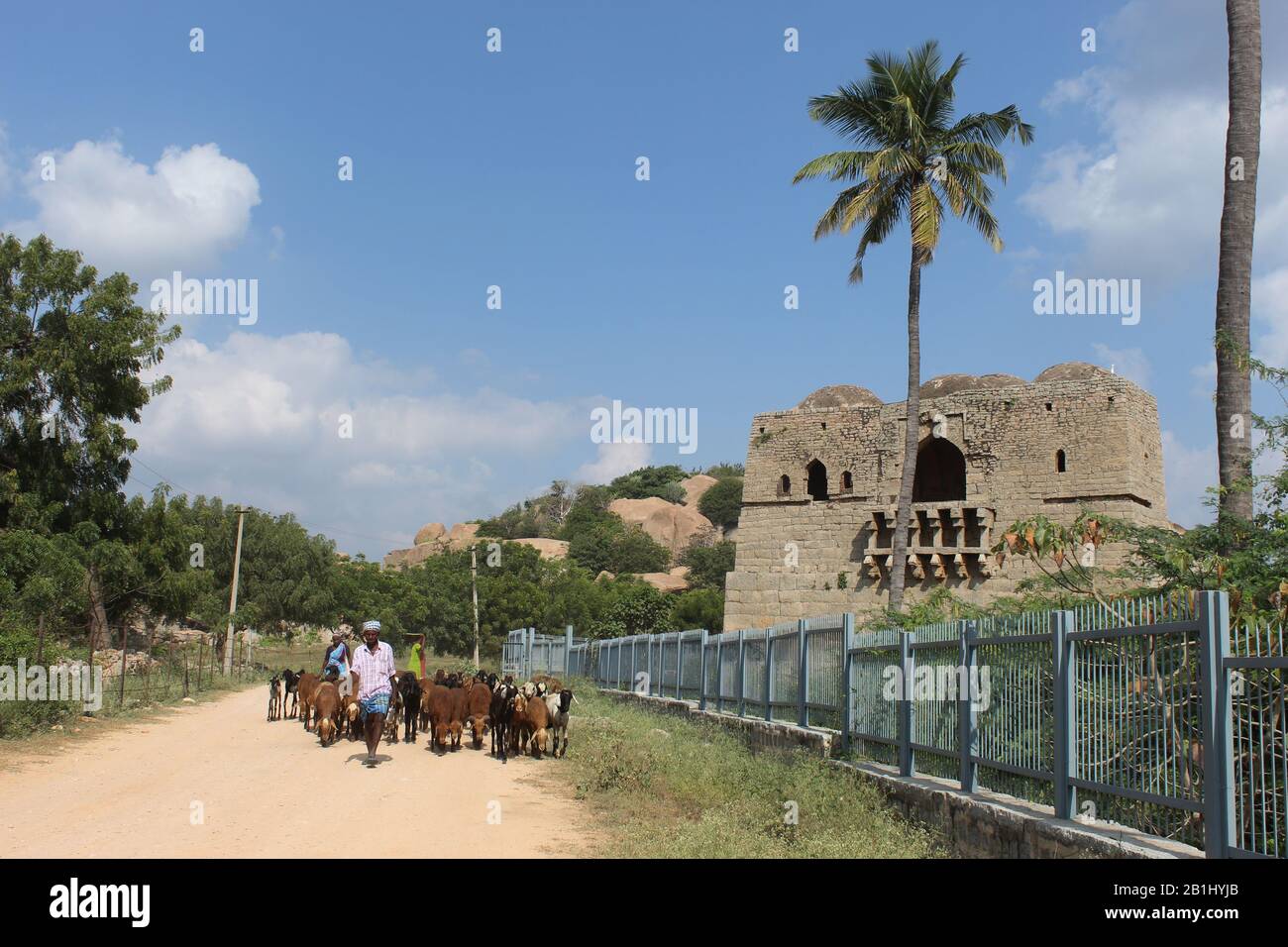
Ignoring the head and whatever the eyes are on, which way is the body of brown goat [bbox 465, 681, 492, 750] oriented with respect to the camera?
toward the camera

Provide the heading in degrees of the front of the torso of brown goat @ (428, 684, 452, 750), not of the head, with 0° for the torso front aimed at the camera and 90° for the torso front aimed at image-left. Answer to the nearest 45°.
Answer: approximately 0°

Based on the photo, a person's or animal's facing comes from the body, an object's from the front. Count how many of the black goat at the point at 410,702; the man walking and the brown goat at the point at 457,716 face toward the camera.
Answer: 3

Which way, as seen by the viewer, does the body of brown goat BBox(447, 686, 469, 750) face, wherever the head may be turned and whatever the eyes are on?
toward the camera

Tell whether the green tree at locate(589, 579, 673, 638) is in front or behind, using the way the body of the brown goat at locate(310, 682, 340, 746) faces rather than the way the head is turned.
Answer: behind

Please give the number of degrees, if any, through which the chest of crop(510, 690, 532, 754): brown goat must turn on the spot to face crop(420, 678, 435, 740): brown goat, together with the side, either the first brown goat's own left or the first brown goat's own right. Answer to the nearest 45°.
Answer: approximately 135° to the first brown goat's own right

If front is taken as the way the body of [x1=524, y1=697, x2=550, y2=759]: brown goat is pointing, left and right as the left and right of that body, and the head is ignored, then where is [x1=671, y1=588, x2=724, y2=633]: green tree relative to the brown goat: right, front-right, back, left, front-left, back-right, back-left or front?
back
